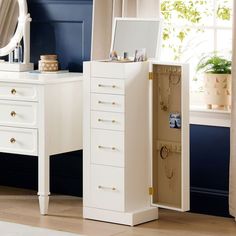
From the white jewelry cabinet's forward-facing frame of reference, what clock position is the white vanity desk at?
The white vanity desk is roughly at 2 o'clock from the white jewelry cabinet.

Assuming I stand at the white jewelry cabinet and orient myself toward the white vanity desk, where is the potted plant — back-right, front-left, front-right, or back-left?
back-right

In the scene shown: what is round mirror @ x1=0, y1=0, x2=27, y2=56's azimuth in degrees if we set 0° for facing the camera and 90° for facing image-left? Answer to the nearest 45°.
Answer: approximately 45°

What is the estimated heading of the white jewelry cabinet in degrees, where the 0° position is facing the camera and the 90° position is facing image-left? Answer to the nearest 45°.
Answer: approximately 45°

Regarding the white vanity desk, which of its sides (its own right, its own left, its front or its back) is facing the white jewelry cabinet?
left

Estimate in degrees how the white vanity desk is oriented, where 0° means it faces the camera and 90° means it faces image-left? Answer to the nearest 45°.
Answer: approximately 45°

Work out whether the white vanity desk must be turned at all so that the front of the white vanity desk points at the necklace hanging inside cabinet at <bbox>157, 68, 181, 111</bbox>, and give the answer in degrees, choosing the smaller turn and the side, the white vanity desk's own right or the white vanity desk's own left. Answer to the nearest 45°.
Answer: approximately 135° to the white vanity desk's own left

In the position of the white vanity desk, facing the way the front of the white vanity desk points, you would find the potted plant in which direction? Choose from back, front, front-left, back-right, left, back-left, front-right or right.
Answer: back-left
